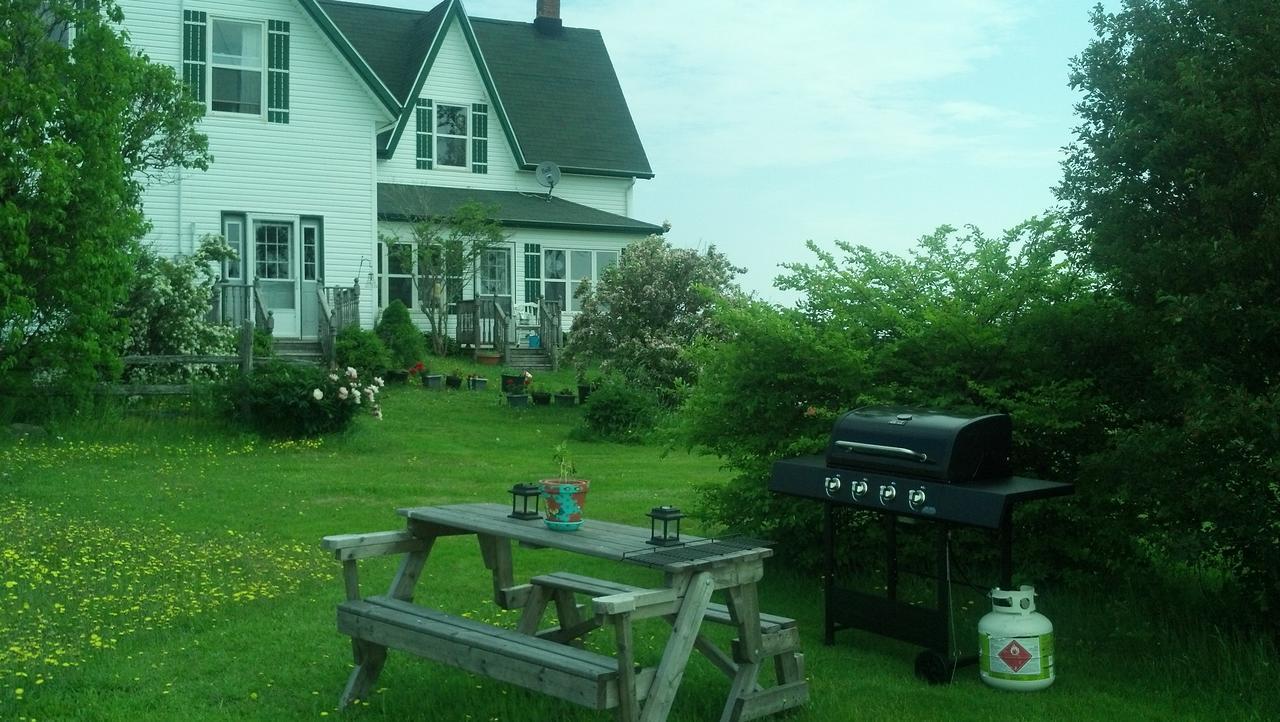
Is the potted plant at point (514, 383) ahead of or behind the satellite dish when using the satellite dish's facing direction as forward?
ahead

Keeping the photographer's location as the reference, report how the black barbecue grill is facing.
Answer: facing the viewer and to the left of the viewer

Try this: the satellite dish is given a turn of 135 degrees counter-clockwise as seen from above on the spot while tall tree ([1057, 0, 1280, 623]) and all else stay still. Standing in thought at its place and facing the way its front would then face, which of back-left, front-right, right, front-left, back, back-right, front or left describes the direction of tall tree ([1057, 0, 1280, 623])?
back-right

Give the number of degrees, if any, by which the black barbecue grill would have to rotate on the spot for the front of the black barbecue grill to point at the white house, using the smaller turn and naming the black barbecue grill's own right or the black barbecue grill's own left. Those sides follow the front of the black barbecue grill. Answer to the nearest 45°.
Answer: approximately 90° to the black barbecue grill's own right

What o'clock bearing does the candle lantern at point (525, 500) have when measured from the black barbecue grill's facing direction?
The candle lantern is roughly at 1 o'clock from the black barbecue grill.

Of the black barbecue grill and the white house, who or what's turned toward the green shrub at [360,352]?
the white house

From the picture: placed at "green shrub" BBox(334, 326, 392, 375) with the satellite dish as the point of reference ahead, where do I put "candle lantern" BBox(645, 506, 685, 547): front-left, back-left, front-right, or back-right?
back-right

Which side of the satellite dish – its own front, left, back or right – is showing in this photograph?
front

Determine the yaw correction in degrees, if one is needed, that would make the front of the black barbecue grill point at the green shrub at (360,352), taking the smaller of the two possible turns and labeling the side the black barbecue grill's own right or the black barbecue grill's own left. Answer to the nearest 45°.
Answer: approximately 90° to the black barbecue grill's own right

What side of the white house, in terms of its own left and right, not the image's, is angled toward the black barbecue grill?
front

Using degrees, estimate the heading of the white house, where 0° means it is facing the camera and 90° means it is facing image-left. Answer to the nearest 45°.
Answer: approximately 0°
